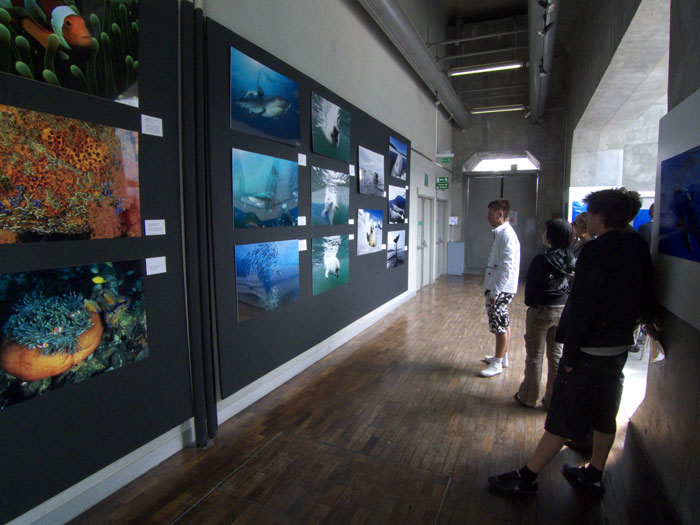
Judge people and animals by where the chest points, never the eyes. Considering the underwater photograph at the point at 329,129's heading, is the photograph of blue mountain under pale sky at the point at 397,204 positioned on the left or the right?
on its left

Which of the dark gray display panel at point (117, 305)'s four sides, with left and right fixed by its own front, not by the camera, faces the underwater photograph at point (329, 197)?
left

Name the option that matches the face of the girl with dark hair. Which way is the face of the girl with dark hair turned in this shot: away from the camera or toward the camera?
away from the camera

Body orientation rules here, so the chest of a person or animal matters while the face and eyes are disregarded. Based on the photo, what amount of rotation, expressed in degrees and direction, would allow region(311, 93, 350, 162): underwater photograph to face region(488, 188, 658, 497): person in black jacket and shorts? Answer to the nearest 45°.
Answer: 0° — it already faces them

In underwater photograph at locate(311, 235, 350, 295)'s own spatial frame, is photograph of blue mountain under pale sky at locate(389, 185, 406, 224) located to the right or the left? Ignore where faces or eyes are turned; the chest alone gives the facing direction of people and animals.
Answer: on its left

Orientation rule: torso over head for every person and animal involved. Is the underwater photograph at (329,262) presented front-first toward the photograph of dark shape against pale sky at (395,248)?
no

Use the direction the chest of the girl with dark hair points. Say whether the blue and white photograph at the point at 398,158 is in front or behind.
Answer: in front

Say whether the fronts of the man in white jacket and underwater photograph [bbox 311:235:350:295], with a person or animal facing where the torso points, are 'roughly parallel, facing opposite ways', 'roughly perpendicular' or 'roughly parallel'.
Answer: roughly parallel, facing opposite ways

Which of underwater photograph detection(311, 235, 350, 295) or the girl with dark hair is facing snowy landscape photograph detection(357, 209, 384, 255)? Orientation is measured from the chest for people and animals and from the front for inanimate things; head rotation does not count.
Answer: the girl with dark hair

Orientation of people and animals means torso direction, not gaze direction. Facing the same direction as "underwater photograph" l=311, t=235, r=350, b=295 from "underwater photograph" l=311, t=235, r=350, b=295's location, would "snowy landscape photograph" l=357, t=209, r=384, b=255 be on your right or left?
on your left

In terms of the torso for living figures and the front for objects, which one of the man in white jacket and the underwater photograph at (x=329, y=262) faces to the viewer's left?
the man in white jacket

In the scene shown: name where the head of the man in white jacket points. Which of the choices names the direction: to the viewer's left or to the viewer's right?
to the viewer's left

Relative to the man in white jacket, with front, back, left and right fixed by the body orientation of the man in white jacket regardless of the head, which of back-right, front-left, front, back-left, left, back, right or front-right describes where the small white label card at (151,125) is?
front-left

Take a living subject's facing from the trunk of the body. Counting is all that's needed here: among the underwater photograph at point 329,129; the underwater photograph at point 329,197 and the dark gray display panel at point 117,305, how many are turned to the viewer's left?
0

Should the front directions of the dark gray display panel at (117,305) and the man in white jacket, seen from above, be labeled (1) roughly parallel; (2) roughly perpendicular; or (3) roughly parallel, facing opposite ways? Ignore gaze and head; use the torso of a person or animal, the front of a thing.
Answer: roughly parallel, facing opposite ways

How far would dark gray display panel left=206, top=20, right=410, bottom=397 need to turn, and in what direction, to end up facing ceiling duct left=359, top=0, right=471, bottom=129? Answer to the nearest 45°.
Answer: approximately 90° to its left

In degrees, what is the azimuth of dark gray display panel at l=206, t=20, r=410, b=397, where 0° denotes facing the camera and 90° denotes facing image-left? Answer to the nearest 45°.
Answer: approximately 315°

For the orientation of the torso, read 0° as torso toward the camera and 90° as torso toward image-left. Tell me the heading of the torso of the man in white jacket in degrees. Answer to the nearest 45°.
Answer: approximately 90°

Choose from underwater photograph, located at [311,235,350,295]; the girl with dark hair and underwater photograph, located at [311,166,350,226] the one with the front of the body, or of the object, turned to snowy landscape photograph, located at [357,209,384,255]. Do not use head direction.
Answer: the girl with dark hair

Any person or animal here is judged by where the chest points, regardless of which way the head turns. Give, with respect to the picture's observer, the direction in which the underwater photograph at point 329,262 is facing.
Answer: facing the viewer and to the right of the viewer

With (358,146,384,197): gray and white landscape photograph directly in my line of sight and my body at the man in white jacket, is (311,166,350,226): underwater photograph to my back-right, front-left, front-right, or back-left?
front-left
